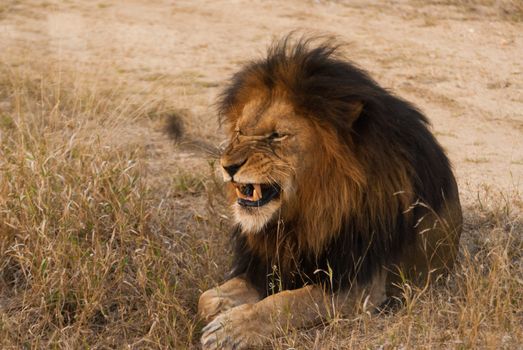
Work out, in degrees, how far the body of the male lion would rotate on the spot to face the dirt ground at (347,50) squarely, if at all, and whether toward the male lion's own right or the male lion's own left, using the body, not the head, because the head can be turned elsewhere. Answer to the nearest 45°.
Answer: approximately 135° to the male lion's own right

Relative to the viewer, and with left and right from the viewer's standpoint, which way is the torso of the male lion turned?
facing the viewer and to the left of the viewer
